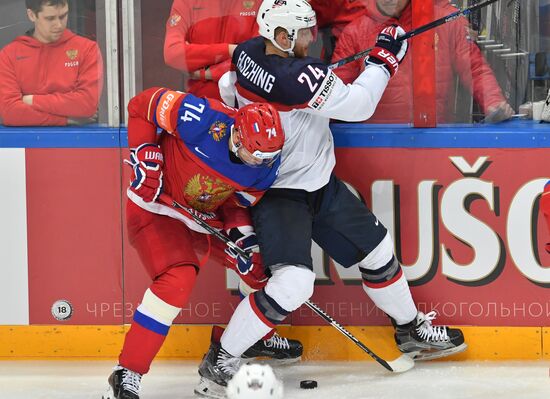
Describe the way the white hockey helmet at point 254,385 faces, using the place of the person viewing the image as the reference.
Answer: facing away from the viewer

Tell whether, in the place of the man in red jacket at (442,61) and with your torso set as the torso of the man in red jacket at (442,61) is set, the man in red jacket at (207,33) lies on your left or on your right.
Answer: on your right

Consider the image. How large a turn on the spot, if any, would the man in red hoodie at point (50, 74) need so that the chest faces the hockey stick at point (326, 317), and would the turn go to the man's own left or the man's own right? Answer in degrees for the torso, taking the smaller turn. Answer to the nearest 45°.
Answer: approximately 45° to the man's own left

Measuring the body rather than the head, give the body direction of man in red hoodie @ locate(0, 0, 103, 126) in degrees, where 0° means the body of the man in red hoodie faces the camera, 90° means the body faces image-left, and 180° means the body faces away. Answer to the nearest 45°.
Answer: approximately 0°
